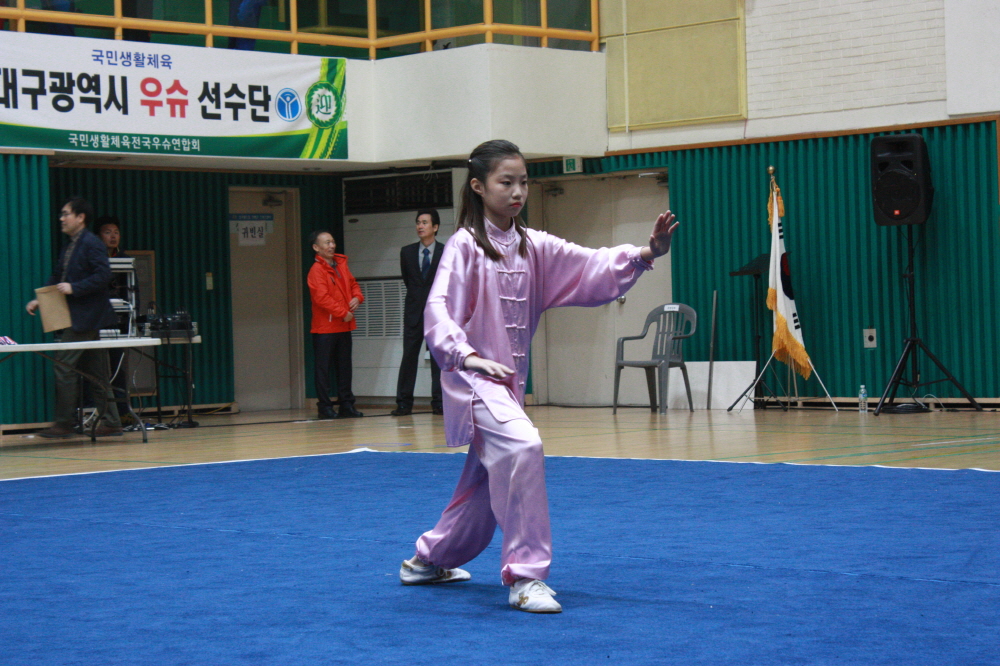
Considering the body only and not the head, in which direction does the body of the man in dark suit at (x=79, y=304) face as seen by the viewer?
to the viewer's left

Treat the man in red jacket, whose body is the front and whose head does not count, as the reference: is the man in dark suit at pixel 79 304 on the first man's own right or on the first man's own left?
on the first man's own right

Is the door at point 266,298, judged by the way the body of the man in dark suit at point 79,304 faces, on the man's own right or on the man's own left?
on the man's own right

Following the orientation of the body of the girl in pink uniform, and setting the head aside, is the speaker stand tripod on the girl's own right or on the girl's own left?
on the girl's own left

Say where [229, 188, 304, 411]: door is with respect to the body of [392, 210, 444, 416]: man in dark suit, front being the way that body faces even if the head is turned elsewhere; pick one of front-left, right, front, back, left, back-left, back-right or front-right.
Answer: back-right

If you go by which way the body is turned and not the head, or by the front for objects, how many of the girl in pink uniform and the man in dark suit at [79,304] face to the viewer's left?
1

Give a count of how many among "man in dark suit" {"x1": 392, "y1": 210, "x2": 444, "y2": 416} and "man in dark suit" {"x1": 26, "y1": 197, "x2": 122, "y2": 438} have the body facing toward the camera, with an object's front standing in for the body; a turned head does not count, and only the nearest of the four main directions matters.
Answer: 1

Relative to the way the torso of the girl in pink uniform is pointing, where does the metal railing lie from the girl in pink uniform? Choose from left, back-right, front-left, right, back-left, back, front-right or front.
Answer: back-left

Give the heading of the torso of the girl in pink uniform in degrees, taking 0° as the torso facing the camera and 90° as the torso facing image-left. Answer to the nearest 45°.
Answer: approximately 315°

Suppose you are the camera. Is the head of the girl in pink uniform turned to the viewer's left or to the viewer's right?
to the viewer's right

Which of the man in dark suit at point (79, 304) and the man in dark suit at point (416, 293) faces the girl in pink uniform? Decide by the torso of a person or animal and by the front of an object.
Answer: the man in dark suit at point (416, 293)
